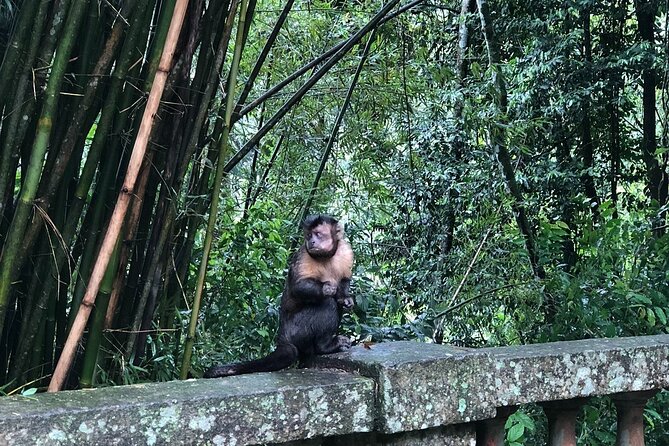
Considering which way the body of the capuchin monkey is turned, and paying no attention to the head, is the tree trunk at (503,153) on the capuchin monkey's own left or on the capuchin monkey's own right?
on the capuchin monkey's own left

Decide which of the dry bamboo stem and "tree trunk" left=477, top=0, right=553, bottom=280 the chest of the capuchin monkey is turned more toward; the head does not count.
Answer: the tree trunk

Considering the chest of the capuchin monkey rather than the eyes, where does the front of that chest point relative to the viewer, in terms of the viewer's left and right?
facing the viewer and to the right of the viewer

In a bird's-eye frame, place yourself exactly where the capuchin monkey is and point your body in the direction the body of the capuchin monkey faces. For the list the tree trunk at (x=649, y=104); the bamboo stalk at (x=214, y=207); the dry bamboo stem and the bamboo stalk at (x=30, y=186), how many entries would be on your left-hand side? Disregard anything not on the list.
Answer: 1

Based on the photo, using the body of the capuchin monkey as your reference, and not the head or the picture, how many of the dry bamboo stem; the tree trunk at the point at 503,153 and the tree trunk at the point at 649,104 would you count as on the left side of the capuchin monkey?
2

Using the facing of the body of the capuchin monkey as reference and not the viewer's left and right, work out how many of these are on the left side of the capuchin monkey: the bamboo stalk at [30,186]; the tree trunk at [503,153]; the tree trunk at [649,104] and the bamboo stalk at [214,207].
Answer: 2

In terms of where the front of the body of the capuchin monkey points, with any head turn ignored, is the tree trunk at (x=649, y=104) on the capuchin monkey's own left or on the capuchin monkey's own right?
on the capuchin monkey's own left

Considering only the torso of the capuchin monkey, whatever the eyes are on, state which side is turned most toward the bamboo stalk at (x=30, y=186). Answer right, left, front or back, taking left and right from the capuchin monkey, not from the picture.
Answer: right

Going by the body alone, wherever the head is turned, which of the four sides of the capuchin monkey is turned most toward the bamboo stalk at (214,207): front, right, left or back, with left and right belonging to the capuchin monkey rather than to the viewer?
back

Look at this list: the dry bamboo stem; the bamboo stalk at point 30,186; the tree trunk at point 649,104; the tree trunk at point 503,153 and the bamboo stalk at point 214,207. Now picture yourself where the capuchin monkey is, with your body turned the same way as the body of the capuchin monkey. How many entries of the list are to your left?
2
